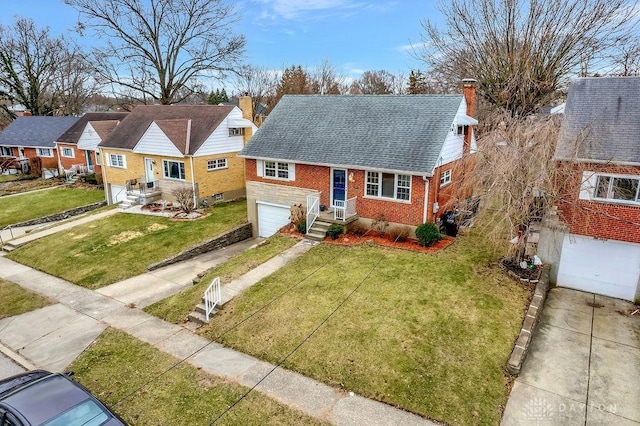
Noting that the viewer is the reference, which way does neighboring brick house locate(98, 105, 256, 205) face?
facing the viewer and to the left of the viewer

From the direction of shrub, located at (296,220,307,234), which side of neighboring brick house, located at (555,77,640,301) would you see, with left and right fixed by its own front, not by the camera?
right

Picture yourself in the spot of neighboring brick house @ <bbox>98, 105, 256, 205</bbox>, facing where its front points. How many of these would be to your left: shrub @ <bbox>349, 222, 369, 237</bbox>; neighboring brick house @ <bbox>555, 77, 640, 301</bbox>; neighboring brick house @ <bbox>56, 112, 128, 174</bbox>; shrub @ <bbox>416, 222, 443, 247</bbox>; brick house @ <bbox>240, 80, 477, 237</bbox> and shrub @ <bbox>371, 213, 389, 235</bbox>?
5

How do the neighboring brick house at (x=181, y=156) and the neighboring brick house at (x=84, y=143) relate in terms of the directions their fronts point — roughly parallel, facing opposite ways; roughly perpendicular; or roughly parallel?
roughly parallel

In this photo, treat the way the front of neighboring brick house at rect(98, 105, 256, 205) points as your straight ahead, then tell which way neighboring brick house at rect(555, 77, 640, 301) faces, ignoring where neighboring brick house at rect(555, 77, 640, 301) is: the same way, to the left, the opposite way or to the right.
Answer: the same way

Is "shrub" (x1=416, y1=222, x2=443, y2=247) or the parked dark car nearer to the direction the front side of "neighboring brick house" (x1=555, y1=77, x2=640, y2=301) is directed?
the parked dark car

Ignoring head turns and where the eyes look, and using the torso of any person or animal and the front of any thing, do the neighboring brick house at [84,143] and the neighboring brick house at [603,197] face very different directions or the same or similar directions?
same or similar directions

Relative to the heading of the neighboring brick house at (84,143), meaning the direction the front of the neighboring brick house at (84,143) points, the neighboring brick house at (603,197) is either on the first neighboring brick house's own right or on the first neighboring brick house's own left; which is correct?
on the first neighboring brick house's own left

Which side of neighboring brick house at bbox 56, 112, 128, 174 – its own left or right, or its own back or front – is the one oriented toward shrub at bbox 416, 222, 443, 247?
left

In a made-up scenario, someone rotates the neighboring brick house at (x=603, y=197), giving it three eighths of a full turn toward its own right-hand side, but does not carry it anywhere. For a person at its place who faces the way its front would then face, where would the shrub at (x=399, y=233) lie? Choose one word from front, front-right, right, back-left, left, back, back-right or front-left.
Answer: front-left

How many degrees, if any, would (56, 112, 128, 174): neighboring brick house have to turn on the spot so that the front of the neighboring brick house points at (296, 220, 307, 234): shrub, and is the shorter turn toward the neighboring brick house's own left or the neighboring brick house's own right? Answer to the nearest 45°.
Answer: approximately 45° to the neighboring brick house's own left

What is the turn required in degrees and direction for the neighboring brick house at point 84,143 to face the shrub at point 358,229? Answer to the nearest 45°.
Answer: approximately 45° to its left

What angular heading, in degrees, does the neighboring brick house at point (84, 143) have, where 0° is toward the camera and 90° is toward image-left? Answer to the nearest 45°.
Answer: approximately 45°

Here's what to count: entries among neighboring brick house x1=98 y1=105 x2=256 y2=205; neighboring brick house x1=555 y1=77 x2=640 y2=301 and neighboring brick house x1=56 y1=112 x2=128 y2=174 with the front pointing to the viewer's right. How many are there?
0

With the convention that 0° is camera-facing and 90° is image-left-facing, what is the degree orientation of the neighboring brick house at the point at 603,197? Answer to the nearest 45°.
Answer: approximately 0°

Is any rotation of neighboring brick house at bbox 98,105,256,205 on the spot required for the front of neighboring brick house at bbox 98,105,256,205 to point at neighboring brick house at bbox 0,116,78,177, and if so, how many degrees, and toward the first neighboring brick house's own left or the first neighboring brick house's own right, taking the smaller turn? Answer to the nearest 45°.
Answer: approximately 90° to the first neighboring brick house's own right
